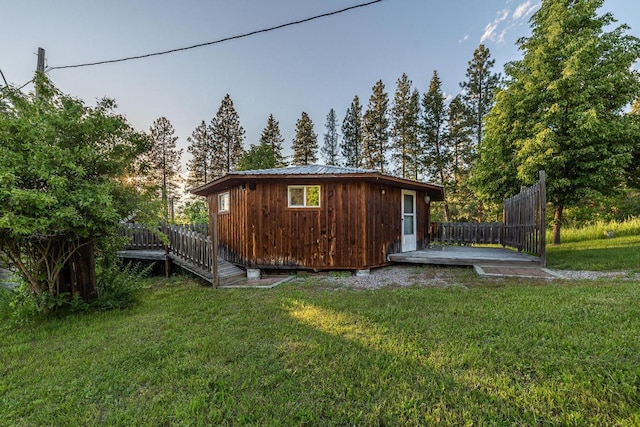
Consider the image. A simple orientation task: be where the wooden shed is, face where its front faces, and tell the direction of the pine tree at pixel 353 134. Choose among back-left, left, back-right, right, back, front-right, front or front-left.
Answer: back-left

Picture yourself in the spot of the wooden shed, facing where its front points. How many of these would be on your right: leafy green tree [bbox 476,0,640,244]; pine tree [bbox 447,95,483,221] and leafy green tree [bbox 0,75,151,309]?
1

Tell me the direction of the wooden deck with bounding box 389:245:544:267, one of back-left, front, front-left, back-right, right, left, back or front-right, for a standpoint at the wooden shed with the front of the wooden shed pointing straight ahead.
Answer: front-left

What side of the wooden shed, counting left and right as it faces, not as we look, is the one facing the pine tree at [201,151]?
back

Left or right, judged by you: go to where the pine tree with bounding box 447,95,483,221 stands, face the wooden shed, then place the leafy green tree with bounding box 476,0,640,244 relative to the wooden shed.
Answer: left

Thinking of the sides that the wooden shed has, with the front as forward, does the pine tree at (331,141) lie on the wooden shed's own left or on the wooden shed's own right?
on the wooden shed's own left

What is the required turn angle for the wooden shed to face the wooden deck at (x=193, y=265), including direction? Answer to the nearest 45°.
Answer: approximately 135° to its right

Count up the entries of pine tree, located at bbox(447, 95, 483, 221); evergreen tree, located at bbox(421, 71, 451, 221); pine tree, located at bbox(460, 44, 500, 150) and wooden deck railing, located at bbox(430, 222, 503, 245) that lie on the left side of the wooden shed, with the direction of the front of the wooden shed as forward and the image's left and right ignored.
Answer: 4

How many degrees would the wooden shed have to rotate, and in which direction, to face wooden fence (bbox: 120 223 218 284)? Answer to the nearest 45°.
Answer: approximately 135° to its right

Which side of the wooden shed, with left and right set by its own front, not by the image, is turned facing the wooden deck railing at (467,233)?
left

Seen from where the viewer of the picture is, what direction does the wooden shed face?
facing the viewer and to the right of the viewer

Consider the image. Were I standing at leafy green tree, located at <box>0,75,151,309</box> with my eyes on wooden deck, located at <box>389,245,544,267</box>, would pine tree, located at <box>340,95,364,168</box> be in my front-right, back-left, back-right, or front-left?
front-left

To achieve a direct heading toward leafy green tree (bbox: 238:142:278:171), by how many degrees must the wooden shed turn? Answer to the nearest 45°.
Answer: approximately 135° to its left

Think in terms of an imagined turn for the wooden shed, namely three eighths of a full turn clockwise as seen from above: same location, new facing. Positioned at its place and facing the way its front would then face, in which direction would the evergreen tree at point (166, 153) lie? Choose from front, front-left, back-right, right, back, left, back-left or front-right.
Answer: front-right
